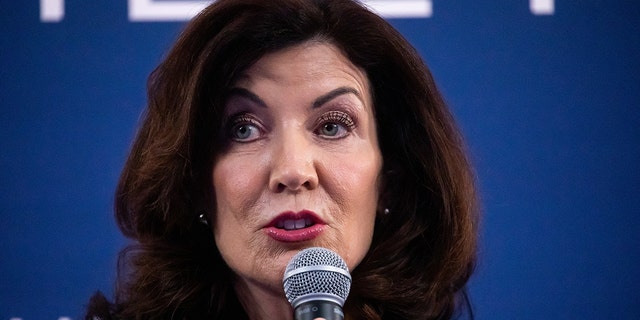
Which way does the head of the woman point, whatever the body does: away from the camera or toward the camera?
toward the camera

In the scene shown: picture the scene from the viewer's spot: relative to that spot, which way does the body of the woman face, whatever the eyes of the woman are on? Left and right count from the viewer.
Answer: facing the viewer
